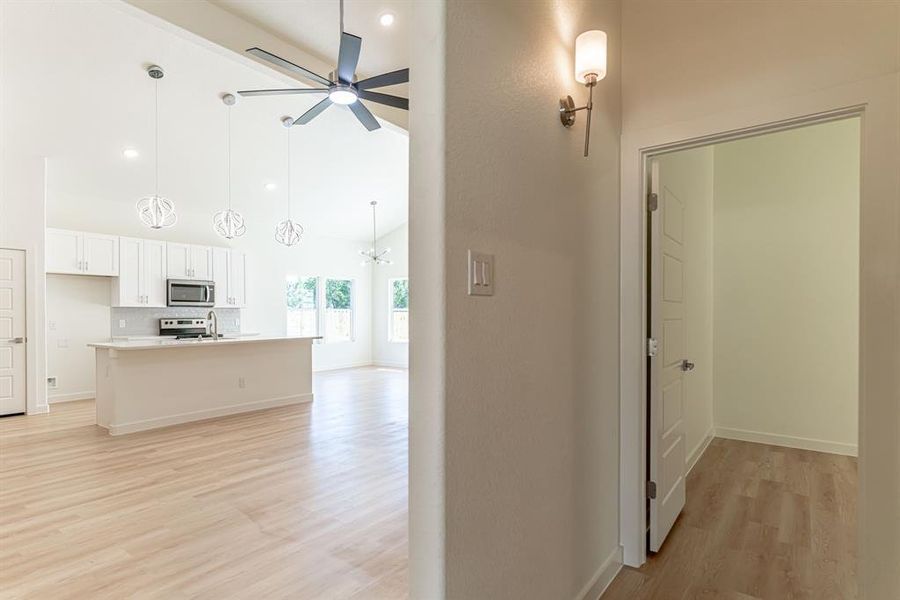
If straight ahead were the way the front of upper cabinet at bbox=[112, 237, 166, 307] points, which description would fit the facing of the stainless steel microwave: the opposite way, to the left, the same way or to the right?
the same way

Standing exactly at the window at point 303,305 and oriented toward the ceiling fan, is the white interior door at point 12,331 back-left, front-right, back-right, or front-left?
front-right

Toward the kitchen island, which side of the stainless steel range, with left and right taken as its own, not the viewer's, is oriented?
front

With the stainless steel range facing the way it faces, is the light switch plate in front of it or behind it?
in front

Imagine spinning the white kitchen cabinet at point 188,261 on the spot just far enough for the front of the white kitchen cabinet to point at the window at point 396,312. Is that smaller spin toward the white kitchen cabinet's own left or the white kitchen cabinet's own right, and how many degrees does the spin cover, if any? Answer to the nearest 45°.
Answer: approximately 90° to the white kitchen cabinet's own left

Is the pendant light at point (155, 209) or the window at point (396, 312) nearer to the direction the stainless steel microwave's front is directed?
the pendant light

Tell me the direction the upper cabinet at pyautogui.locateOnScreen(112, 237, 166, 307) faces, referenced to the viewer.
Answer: facing the viewer

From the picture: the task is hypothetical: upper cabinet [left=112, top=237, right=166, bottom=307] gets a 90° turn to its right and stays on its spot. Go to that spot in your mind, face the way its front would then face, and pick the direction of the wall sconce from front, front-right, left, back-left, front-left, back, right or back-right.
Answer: left

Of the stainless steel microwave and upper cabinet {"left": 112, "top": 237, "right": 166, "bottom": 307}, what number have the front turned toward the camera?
2

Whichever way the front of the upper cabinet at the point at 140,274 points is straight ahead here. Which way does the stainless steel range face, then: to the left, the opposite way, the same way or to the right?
the same way

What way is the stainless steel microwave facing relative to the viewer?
toward the camera

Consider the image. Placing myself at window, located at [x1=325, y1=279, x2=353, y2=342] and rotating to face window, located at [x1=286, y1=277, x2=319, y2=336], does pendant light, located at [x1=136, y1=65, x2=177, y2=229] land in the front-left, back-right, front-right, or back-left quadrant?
front-left

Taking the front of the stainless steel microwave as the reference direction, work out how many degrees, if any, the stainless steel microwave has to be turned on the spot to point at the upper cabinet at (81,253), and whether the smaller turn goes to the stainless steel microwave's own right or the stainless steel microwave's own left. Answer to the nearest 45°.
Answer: approximately 90° to the stainless steel microwave's own right

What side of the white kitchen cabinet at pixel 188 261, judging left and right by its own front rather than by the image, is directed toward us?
front

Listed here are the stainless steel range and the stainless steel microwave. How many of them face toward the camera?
2

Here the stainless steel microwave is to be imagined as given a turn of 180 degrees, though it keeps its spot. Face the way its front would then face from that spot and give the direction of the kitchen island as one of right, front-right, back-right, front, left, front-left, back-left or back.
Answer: back
